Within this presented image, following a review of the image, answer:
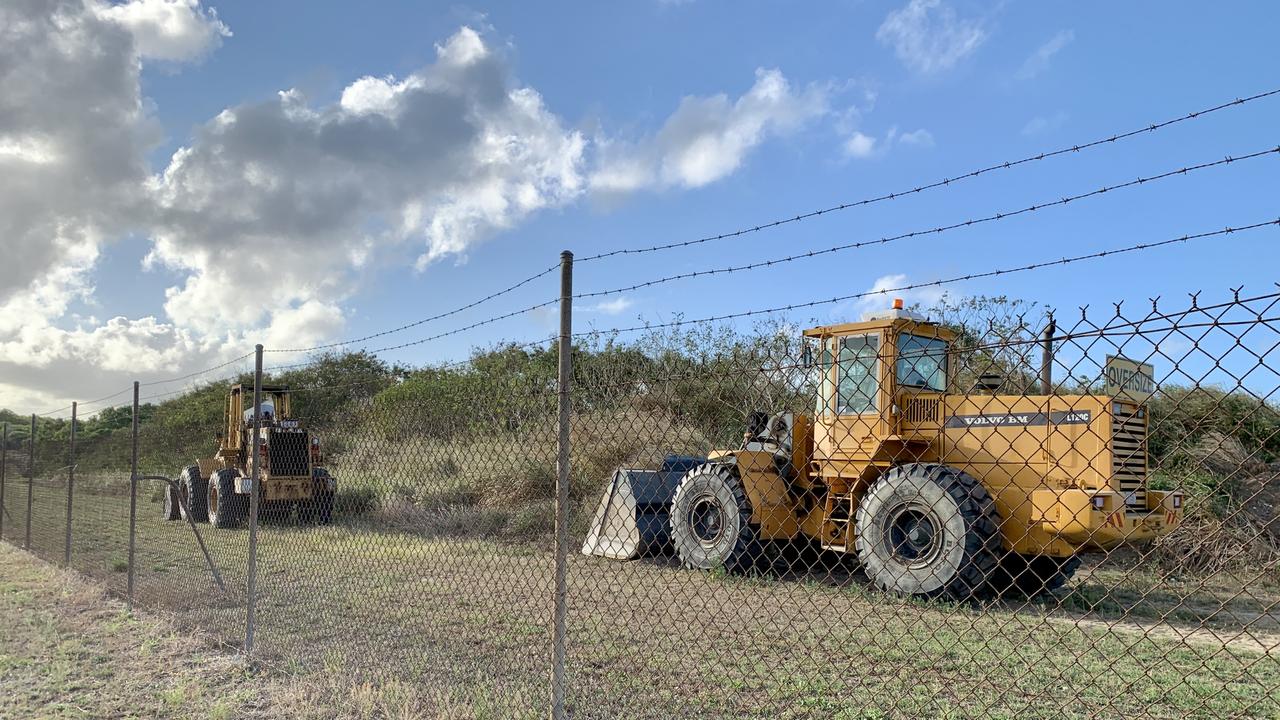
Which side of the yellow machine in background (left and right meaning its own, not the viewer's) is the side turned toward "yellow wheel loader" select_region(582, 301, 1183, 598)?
back

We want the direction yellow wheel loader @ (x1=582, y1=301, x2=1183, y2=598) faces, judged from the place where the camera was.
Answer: facing away from the viewer and to the left of the viewer

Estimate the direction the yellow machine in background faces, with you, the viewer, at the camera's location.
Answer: facing away from the viewer and to the left of the viewer

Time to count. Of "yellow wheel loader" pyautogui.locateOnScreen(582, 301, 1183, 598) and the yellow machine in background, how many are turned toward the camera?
0

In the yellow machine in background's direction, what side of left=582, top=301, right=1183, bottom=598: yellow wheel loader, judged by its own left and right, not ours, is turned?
front
